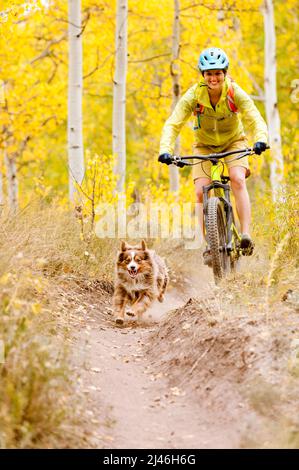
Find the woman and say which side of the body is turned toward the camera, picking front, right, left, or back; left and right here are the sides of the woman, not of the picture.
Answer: front

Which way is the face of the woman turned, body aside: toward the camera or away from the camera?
toward the camera
